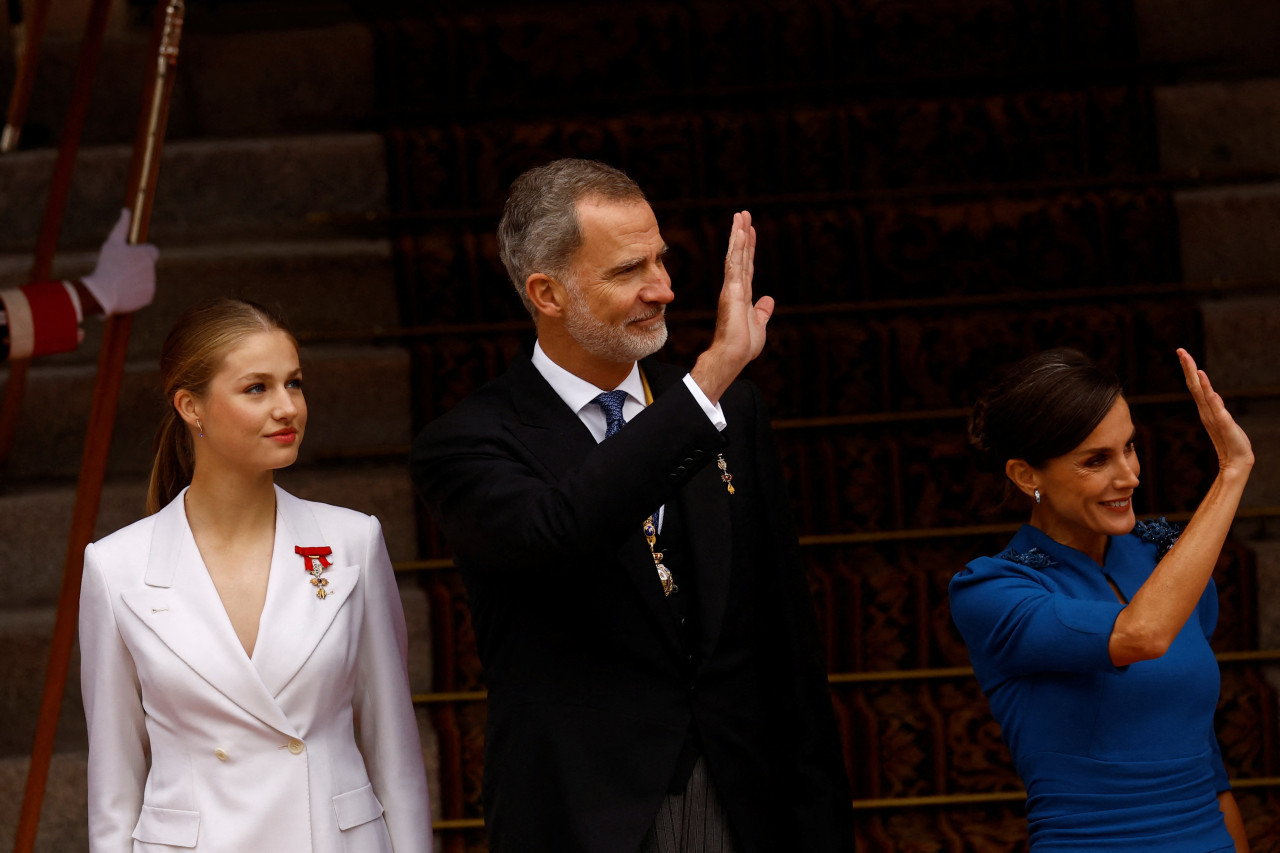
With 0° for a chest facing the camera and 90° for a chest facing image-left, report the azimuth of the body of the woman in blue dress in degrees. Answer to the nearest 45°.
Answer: approximately 315°

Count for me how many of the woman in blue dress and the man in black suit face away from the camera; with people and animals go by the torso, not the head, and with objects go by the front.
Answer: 0

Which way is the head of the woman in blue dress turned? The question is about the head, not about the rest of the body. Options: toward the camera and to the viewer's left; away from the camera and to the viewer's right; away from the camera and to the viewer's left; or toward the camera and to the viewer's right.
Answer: toward the camera and to the viewer's right

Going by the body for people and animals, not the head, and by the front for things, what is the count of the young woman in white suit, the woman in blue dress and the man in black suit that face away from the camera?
0

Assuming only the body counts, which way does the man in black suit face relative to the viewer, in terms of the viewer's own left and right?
facing the viewer and to the right of the viewer

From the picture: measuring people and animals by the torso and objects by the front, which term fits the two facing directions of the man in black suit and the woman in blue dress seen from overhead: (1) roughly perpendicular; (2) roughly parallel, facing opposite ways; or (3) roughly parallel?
roughly parallel

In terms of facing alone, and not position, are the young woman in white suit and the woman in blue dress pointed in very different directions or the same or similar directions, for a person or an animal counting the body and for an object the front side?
same or similar directions

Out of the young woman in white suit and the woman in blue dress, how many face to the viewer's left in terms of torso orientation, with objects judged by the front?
0

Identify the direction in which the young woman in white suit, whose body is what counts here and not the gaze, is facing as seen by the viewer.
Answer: toward the camera

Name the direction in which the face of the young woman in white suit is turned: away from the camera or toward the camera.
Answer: toward the camera
